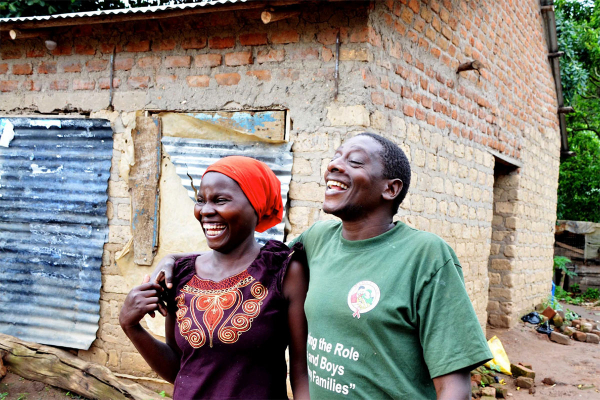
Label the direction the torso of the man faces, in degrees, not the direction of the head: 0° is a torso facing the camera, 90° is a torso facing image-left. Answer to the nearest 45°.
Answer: approximately 45°

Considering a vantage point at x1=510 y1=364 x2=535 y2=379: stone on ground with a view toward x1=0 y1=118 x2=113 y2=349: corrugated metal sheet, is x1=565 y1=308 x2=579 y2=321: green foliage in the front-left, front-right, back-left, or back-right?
back-right

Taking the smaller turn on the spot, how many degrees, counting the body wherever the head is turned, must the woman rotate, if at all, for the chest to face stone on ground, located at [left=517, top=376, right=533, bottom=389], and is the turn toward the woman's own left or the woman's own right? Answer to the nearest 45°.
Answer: approximately 180°

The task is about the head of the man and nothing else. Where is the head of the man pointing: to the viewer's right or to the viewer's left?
to the viewer's left

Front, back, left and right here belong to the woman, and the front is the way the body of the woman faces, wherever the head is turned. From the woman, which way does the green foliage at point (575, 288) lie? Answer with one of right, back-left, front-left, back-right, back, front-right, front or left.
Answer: back

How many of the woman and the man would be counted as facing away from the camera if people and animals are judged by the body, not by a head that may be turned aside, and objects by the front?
0

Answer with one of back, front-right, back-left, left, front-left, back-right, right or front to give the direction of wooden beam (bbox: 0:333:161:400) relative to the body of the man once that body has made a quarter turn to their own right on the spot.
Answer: front

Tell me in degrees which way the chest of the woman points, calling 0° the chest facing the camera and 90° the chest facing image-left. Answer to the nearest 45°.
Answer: approximately 45°

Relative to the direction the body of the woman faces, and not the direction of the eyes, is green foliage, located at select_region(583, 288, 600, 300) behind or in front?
behind

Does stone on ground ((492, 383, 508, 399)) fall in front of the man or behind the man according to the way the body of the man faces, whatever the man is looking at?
behind
